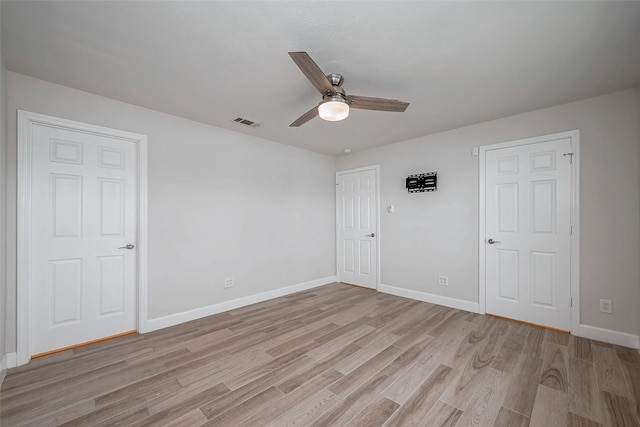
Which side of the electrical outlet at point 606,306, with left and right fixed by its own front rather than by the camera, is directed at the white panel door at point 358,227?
right

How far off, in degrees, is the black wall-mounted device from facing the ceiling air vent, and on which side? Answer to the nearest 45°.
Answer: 0° — it already faces it

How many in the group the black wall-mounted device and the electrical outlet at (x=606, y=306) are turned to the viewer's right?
0

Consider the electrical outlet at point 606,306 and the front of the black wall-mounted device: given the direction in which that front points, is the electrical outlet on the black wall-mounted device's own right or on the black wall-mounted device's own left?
on the black wall-mounted device's own left

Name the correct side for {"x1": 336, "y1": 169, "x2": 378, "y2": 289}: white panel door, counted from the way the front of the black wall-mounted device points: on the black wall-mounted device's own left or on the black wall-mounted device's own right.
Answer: on the black wall-mounted device's own right

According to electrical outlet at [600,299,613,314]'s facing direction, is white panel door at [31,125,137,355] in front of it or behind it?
in front

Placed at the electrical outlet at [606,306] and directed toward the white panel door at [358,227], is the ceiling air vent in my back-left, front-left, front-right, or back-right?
front-left

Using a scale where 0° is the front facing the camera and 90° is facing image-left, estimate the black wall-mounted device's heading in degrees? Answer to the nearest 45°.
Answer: approximately 45°

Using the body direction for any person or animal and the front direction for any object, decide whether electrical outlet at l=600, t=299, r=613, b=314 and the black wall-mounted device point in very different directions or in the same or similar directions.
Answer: same or similar directions

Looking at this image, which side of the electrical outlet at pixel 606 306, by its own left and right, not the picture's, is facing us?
front

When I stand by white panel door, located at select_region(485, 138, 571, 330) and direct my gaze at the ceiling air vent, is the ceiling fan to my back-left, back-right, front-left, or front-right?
front-left
